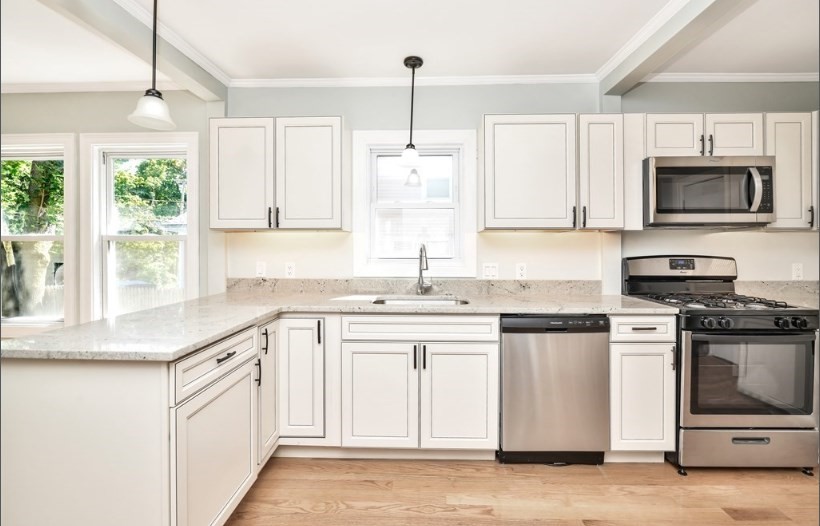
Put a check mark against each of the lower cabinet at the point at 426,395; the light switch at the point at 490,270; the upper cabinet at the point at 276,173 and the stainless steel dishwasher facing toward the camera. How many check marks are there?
4

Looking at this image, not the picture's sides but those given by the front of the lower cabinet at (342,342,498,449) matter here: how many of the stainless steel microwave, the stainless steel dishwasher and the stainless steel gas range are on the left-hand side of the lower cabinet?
3

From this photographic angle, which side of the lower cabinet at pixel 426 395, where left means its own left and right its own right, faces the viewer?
front

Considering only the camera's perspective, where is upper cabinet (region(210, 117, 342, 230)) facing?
facing the viewer

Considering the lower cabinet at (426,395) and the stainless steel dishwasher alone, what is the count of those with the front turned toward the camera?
2

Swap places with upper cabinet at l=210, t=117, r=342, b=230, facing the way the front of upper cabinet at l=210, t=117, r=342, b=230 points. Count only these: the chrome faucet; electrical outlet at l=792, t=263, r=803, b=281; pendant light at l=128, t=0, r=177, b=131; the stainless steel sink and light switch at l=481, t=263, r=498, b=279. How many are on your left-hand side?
4

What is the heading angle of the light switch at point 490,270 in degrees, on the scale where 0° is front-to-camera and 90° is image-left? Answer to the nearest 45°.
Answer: approximately 0°

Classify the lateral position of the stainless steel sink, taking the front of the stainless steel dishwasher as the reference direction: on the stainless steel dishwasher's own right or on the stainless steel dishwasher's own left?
on the stainless steel dishwasher's own right

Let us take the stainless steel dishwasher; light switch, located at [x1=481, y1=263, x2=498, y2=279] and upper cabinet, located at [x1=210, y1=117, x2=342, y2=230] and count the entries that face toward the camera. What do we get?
3

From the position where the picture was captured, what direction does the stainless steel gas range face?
facing the viewer and to the right of the viewer

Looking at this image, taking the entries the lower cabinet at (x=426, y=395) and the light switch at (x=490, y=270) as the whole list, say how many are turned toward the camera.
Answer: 2

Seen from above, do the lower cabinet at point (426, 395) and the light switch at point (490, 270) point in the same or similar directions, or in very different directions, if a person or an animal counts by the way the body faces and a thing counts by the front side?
same or similar directions
